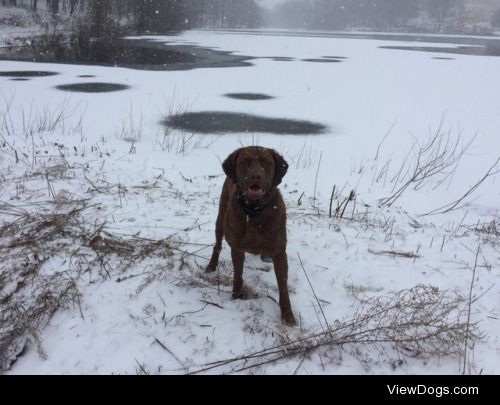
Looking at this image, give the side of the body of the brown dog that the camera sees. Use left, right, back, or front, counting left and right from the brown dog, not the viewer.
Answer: front
